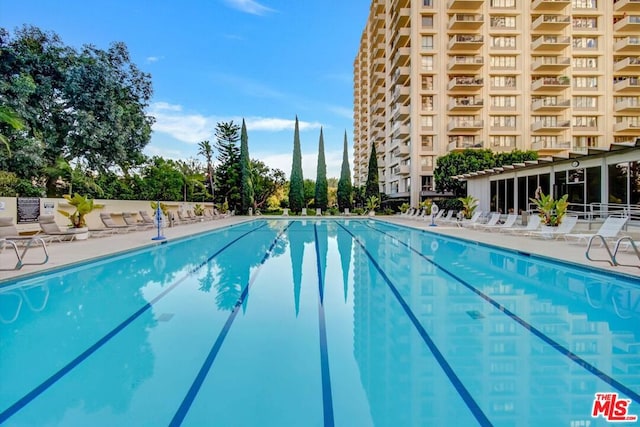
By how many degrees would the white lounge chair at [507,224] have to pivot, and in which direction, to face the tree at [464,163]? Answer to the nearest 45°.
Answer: approximately 90° to its right

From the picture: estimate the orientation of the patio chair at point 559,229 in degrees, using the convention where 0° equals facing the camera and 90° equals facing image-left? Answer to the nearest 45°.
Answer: approximately 90°

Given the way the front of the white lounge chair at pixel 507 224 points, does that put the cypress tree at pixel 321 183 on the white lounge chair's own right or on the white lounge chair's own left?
on the white lounge chair's own right

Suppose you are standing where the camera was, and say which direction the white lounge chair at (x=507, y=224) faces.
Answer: facing to the left of the viewer

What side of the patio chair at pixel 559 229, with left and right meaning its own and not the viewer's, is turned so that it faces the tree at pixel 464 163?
right

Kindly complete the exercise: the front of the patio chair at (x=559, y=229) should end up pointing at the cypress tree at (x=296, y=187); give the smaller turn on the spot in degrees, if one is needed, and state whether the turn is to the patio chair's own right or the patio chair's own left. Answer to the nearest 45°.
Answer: approximately 45° to the patio chair's own right

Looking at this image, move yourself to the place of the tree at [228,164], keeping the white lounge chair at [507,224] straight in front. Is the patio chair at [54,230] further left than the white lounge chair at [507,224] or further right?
right

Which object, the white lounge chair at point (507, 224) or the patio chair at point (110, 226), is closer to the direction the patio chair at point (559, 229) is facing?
the patio chair
